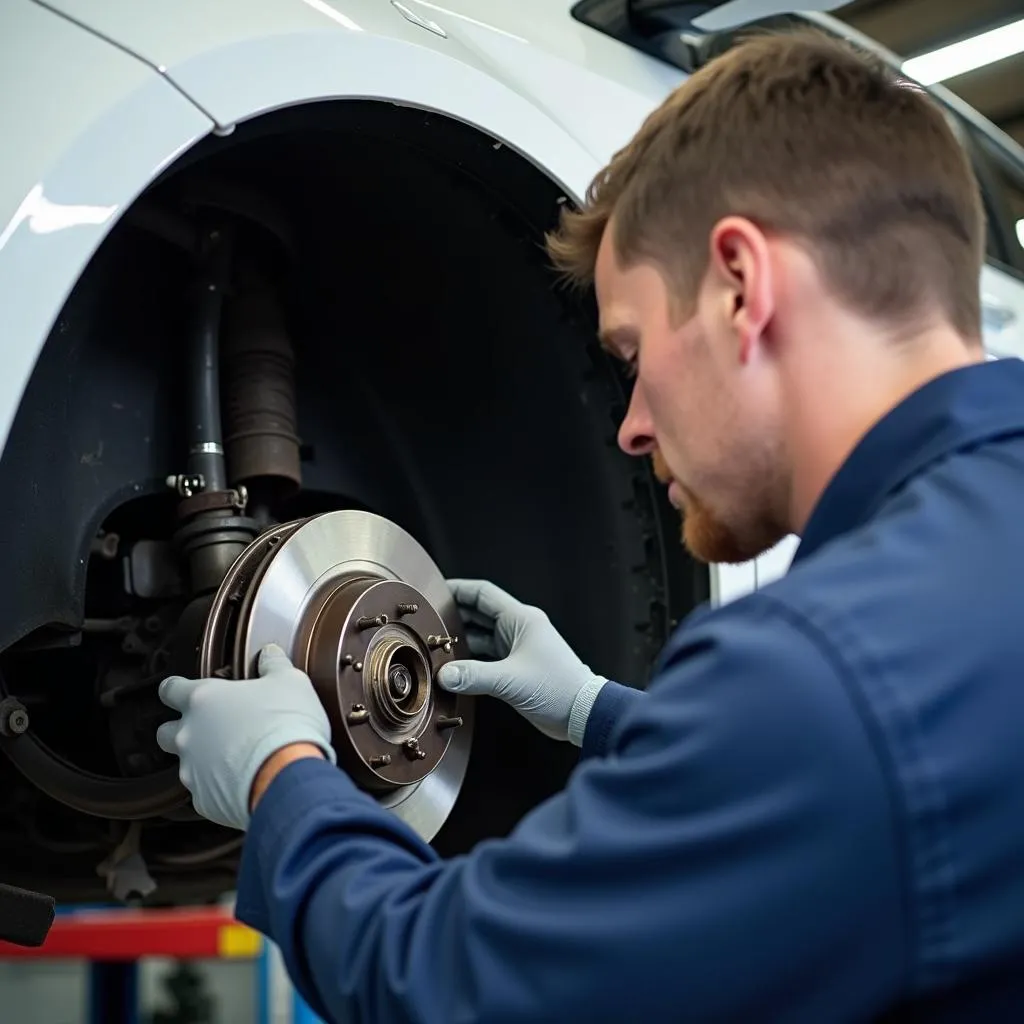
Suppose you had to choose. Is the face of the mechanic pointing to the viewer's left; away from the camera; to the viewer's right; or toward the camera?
to the viewer's left

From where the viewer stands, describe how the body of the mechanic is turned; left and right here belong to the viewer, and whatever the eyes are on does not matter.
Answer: facing away from the viewer and to the left of the viewer

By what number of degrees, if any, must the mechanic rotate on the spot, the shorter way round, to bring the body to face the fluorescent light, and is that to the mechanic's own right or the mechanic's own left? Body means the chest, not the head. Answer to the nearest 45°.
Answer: approximately 45° to the mechanic's own right
